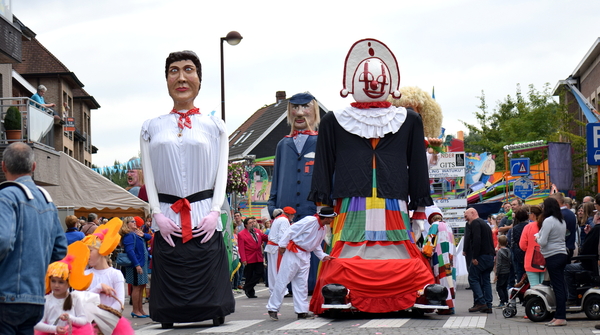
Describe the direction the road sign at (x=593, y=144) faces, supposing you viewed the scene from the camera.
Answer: facing the viewer

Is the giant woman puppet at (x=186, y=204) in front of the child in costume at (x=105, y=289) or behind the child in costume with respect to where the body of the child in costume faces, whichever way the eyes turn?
behind

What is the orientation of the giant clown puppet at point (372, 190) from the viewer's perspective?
toward the camera

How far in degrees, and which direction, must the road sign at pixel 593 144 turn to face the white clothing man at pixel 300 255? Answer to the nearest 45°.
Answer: approximately 45° to its right

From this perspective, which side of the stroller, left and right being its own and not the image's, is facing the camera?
left

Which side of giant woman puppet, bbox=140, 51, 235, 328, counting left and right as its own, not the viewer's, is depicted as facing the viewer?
front

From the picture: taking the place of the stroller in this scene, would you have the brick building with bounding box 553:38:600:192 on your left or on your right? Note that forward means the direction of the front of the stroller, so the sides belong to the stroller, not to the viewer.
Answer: on your right
